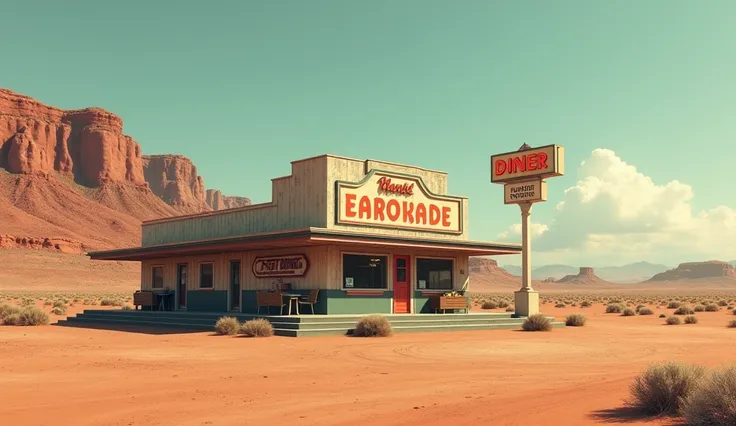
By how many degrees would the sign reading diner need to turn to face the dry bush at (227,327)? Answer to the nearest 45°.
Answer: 0° — it already faces it

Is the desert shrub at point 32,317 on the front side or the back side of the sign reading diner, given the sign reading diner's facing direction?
on the front side

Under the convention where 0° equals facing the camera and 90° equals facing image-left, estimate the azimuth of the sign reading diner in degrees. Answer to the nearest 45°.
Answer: approximately 45°

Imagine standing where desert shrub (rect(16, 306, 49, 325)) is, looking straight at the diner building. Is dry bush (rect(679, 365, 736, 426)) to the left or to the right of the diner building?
right

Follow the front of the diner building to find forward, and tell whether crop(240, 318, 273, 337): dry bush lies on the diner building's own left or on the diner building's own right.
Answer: on the diner building's own right

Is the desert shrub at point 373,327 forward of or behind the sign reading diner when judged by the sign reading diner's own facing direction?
forward

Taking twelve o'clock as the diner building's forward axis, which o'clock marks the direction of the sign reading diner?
The sign reading diner is roughly at 10 o'clock from the diner building.

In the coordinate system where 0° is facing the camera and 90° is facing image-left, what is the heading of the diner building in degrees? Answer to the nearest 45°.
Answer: approximately 315°
